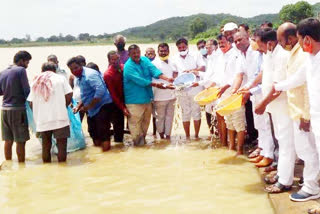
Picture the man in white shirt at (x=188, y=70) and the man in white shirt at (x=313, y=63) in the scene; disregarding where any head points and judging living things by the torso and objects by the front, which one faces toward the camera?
the man in white shirt at (x=188, y=70)

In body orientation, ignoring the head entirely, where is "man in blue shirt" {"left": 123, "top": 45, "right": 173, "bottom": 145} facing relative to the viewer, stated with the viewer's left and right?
facing the viewer and to the right of the viewer

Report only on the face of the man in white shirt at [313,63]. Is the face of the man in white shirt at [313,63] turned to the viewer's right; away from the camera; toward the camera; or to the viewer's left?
to the viewer's left

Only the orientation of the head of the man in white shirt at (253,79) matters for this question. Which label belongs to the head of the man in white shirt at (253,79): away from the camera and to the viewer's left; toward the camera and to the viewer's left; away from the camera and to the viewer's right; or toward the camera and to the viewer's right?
toward the camera and to the viewer's left

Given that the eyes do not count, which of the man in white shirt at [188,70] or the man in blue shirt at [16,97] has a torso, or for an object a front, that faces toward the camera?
the man in white shirt

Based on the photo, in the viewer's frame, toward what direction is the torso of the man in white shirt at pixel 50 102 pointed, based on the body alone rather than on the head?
away from the camera

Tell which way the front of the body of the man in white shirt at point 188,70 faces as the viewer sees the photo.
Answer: toward the camera

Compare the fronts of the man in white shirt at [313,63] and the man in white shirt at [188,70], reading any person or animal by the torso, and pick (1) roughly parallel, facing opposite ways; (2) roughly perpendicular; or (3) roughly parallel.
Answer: roughly perpendicular

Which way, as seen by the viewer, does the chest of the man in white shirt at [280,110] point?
to the viewer's left

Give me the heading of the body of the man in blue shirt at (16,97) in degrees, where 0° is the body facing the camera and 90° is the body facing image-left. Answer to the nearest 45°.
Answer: approximately 225°

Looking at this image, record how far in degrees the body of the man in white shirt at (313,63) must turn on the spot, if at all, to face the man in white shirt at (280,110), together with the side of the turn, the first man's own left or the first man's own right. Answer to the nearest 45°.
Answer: approximately 45° to the first man's own right

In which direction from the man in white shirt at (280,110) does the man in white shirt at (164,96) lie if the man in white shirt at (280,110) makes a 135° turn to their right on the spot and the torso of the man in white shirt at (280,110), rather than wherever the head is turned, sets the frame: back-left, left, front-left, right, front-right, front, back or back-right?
left
